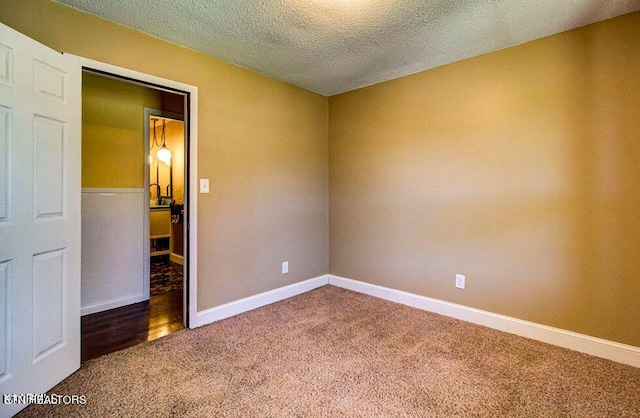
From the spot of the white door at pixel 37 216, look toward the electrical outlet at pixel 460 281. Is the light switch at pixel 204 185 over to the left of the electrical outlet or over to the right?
left

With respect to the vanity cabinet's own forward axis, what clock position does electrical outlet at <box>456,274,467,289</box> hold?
The electrical outlet is roughly at 11 o'clock from the vanity cabinet.

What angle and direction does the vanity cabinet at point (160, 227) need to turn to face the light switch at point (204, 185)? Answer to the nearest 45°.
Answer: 0° — it already faces it

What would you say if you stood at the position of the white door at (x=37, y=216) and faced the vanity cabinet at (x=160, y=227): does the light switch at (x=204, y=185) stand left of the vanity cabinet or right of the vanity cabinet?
right

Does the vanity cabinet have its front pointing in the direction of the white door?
yes

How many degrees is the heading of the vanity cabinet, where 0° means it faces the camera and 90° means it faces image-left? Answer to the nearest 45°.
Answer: approximately 0°
